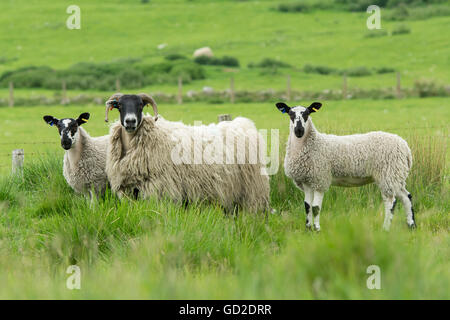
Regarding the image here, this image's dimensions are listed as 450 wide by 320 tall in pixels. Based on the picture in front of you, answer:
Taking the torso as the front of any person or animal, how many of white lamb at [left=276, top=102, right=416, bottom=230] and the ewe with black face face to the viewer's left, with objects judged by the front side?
2

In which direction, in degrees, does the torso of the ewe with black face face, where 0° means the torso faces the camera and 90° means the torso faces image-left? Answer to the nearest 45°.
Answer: approximately 90°

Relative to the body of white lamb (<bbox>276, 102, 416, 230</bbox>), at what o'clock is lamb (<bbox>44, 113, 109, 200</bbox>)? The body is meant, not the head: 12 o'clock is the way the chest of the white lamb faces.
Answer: The lamb is roughly at 12 o'clock from the white lamb.

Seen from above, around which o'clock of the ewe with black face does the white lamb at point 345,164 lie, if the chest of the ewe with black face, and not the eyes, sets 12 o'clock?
The white lamb is roughly at 6 o'clock from the ewe with black face.

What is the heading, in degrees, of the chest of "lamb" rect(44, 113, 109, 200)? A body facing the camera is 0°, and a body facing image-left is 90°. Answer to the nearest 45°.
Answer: approximately 45°

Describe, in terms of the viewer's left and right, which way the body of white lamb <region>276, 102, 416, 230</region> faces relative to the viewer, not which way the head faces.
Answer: facing to the left of the viewer

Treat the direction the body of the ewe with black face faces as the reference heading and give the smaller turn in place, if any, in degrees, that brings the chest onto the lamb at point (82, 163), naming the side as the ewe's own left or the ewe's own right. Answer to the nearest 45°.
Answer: approximately 45° to the ewe's own right

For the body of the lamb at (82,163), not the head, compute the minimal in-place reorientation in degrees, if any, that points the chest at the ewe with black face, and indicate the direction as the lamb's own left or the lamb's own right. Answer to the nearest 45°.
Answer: approximately 90° to the lamb's own left

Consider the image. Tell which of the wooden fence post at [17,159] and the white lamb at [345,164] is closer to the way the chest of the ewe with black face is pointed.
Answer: the wooden fence post

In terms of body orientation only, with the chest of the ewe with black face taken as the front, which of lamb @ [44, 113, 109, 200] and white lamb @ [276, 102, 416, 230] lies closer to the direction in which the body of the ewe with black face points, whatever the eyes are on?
the lamb

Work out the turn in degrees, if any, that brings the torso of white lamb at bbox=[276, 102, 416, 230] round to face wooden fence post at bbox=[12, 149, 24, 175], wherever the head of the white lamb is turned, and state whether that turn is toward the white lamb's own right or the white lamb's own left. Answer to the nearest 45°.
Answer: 0° — it already faces it
